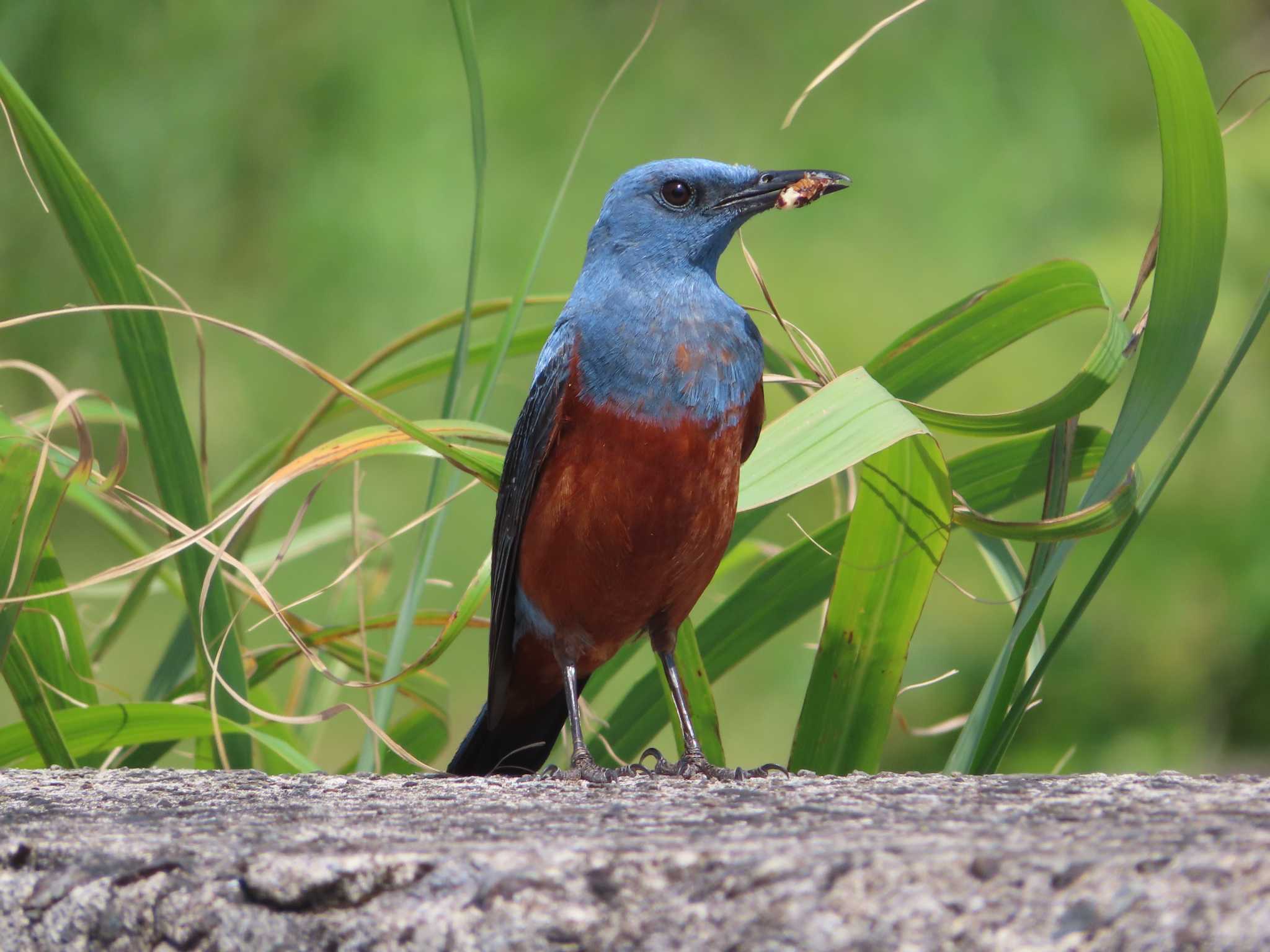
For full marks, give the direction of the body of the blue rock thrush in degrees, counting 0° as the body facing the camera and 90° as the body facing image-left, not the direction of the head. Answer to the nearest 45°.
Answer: approximately 315°
